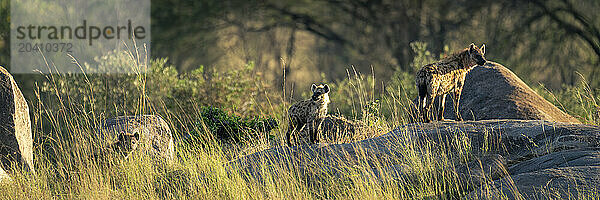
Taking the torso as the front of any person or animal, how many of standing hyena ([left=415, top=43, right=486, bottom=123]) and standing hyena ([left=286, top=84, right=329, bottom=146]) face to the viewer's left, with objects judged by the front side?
0

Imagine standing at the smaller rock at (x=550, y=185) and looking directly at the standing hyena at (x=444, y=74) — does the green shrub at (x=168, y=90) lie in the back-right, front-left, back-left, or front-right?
front-left

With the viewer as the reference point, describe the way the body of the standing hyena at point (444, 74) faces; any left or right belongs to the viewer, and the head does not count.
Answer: facing away from the viewer and to the right of the viewer

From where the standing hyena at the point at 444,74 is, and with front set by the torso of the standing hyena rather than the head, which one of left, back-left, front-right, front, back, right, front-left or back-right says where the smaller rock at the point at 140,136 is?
back-left

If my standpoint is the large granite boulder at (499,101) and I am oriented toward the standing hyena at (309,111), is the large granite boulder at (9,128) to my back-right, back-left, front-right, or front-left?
front-left

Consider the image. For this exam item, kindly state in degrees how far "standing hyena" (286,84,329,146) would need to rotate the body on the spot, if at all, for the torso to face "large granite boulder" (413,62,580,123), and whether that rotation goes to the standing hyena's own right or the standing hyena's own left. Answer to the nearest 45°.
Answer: approximately 45° to the standing hyena's own left
